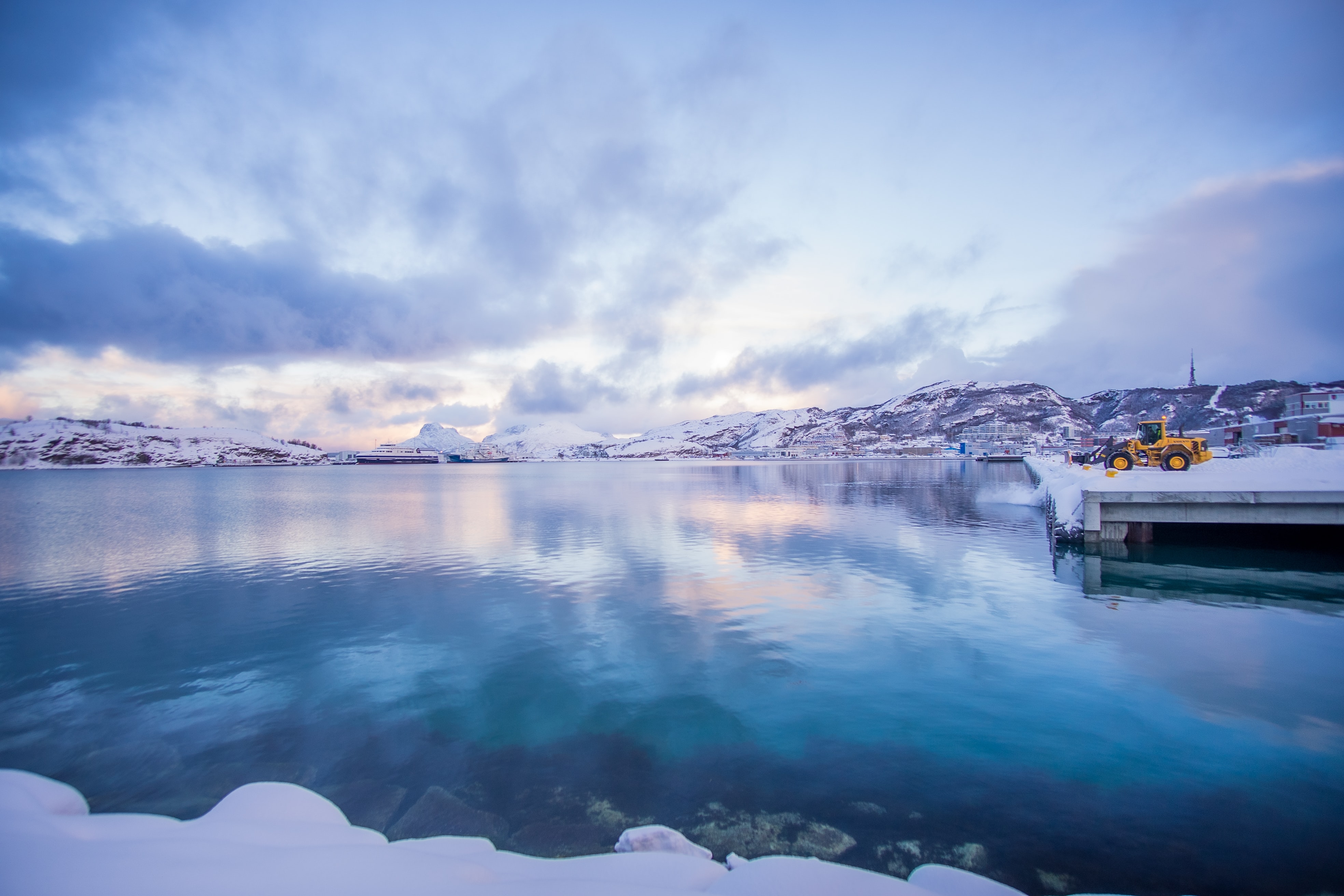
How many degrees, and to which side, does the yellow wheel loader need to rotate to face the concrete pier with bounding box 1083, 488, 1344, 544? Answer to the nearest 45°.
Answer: approximately 90° to its left

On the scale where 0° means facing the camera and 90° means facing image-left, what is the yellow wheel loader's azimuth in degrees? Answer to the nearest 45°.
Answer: approximately 90°

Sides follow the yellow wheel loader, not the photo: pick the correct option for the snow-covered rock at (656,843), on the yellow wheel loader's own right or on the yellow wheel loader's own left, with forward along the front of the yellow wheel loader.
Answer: on the yellow wheel loader's own left

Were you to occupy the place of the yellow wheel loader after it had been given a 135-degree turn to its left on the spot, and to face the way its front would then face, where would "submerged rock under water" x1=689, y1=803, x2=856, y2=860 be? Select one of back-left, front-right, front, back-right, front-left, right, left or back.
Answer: front-right
